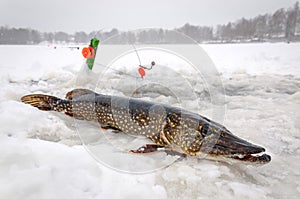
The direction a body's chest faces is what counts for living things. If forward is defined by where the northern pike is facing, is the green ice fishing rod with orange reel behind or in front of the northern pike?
behind

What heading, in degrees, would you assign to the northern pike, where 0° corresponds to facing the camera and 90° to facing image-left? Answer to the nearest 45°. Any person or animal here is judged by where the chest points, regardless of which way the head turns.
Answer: approximately 315°
